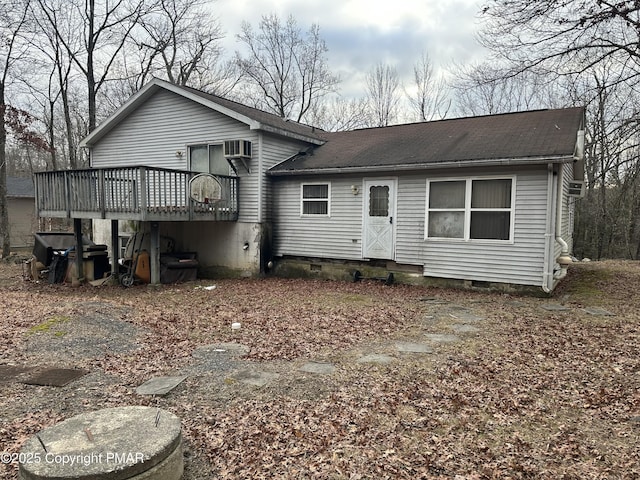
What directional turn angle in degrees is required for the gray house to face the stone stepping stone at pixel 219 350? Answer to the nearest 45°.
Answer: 0° — it already faces it

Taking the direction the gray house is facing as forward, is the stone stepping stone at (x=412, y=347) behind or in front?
in front

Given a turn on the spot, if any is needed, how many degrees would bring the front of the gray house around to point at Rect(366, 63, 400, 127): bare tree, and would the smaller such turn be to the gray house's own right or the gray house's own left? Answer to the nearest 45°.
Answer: approximately 180°

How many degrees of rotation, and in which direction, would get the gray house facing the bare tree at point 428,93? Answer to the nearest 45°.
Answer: approximately 135° to its left

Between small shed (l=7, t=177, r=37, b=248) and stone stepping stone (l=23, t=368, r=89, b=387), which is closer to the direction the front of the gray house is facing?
the stone stepping stone

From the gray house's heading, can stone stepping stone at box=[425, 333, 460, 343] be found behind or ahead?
ahead

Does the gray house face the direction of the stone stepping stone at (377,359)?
yes

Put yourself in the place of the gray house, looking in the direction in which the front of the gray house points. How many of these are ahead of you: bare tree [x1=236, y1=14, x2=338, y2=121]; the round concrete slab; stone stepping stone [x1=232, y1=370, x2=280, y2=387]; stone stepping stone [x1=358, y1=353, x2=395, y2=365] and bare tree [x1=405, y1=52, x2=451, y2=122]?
3

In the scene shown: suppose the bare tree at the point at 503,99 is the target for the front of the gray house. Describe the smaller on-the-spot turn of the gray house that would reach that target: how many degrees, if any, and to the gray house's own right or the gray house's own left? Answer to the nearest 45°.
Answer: approximately 135° to the gray house's own left

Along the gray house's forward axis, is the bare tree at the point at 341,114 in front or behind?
behind

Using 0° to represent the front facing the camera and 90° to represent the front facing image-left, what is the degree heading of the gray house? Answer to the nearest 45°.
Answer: approximately 0°

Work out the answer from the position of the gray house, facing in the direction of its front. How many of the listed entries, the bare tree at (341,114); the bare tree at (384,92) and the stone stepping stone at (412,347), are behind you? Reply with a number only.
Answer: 2
